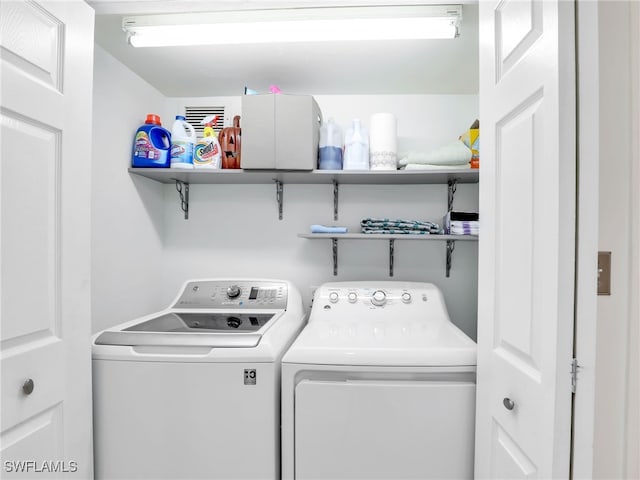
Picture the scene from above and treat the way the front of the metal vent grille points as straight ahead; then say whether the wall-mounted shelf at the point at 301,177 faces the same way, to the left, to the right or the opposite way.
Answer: the same way

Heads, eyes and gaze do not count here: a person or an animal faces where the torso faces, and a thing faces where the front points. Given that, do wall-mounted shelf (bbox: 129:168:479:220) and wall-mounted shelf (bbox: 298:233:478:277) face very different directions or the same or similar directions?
same or similar directions

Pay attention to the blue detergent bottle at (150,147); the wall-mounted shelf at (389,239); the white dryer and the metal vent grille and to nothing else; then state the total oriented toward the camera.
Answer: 4

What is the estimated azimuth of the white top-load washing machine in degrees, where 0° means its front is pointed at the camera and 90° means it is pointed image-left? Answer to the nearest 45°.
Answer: approximately 0°

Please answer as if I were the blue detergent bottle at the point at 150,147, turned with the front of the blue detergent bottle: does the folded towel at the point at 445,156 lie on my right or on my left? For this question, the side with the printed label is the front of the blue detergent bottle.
on my left

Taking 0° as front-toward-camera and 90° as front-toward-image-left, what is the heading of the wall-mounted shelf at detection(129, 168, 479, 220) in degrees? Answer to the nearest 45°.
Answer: approximately 0°

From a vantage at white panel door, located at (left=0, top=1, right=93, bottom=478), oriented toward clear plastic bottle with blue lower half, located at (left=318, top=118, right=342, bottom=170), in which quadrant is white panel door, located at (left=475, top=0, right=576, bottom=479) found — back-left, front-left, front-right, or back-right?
front-right

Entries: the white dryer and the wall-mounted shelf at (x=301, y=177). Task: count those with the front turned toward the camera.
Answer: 2

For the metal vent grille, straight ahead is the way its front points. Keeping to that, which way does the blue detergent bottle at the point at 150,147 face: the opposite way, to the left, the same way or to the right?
the same way

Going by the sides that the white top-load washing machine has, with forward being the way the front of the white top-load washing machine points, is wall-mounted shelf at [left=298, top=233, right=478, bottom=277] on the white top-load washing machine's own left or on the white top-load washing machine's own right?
on the white top-load washing machine's own left

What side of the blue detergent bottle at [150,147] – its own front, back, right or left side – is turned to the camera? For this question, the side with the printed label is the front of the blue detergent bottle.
front

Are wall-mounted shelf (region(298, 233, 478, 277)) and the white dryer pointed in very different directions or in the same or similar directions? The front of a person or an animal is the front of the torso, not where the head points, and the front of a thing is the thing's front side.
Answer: same or similar directions

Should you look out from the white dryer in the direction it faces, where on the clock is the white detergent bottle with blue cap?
The white detergent bottle with blue cap is roughly at 4 o'clock from the white dryer.

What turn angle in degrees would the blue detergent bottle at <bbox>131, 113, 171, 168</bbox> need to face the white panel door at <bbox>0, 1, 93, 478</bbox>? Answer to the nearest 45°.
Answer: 0° — it already faces it
